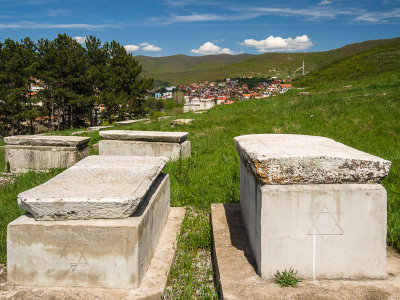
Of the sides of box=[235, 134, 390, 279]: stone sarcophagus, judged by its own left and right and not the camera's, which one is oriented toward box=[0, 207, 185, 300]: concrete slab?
right

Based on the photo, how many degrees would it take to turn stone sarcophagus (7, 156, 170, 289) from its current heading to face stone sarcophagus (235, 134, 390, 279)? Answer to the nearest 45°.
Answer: approximately 90° to its left

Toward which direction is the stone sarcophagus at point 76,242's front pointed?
toward the camera

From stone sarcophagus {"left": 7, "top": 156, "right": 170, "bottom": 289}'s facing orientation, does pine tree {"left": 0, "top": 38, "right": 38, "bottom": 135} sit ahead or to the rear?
to the rear

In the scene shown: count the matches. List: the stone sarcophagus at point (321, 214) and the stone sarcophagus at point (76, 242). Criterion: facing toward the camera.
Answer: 2

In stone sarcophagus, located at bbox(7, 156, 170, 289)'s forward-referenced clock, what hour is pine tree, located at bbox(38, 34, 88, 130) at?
The pine tree is roughly at 6 o'clock from the stone sarcophagus.

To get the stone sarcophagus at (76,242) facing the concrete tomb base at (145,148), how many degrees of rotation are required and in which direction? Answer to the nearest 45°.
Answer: approximately 180°

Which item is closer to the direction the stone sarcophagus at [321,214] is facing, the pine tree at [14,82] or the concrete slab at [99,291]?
the concrete slab

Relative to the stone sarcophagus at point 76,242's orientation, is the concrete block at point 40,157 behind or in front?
behind
